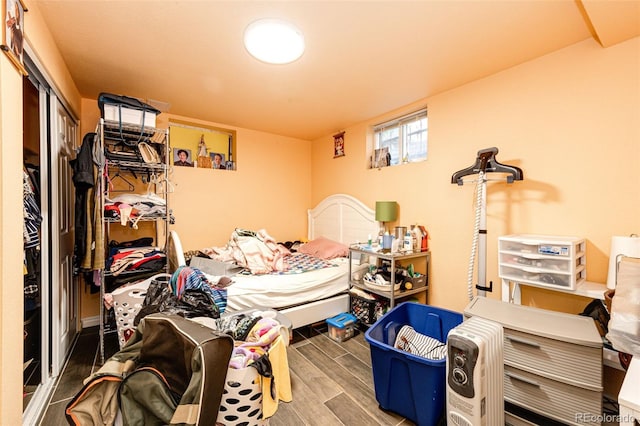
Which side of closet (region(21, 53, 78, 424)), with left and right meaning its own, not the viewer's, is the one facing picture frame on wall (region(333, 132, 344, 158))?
front

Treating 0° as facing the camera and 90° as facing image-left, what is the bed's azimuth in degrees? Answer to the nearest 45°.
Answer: approximately 45°

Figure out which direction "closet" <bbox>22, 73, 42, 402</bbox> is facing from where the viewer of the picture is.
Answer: facing to the right of the viewer

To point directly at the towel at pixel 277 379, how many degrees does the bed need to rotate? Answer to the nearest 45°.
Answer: approximately 45° to its left

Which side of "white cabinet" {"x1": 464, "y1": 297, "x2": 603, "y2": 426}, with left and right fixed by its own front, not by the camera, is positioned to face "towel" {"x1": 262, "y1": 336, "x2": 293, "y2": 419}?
front

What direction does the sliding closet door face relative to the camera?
to the viewer's right

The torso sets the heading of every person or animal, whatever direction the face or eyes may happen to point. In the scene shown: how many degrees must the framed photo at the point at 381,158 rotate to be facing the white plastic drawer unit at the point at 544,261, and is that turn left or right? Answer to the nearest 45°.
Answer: approximately 90° to its left

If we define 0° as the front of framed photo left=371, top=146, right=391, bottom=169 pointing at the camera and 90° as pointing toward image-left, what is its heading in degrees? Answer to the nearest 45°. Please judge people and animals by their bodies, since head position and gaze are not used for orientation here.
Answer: approximately 45°

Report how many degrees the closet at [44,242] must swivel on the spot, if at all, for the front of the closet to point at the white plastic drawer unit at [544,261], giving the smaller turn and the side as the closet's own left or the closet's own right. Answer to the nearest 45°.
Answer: approximately 45° to the closet's own right
